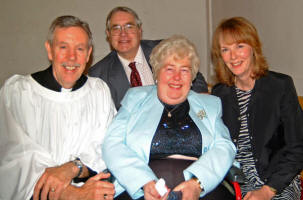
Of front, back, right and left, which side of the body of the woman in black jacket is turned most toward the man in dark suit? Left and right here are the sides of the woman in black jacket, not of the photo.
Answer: right

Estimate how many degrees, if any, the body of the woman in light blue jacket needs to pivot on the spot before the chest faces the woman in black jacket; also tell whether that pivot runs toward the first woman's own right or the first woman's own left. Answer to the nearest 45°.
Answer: approximately 90° to the first woman's own left

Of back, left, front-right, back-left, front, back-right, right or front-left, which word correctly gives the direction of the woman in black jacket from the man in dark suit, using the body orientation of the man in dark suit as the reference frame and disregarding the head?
front-left

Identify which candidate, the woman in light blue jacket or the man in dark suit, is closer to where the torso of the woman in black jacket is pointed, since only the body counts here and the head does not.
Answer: the woman in light blue jacket

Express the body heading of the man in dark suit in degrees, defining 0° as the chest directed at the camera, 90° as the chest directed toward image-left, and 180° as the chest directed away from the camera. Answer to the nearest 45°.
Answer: approximately 0°

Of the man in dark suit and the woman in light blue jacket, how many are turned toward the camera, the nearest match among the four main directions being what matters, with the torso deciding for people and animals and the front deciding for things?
2

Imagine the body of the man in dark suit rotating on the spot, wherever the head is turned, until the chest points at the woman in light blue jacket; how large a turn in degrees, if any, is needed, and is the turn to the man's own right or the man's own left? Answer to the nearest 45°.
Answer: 0° — they already face them

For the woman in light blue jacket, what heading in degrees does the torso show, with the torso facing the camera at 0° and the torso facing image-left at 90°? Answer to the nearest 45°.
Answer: approximately 0°
